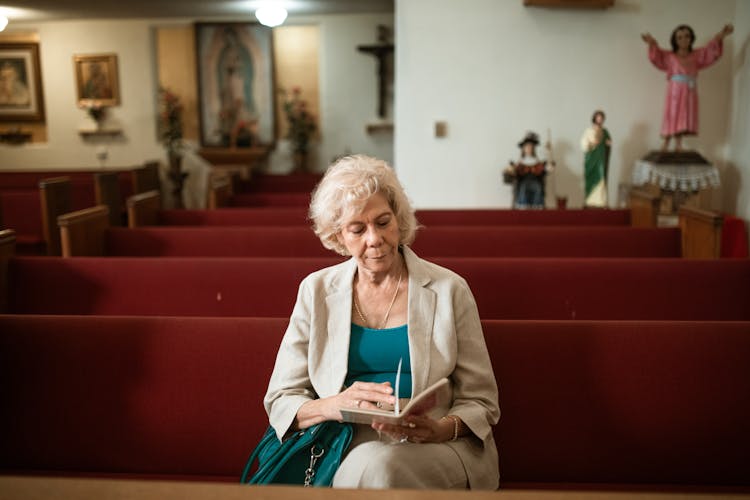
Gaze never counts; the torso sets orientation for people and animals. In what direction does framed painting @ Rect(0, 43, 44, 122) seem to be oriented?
toward the camera

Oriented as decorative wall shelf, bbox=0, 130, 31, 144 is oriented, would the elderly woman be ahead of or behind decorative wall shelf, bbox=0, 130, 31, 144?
ahead

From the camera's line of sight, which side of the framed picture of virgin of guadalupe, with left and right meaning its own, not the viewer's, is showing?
front

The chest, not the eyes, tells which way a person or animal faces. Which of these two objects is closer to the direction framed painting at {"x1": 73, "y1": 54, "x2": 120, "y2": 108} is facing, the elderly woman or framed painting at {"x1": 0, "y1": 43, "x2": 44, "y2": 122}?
the elderly woman

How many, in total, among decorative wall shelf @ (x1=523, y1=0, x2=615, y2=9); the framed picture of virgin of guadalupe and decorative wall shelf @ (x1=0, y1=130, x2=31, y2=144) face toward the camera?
3

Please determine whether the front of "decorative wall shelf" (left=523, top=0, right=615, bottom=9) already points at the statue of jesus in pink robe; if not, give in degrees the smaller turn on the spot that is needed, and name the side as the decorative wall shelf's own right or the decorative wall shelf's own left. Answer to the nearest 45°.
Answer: approximately 90° to the decorative wall shelf's own left

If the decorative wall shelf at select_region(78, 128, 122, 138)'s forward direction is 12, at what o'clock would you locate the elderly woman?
The elderly woman is roughly at 12 o'clock from the decorative wall shelf.

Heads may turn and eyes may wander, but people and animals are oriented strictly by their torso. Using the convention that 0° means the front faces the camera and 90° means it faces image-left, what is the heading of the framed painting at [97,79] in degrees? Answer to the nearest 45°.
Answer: approximately 0°

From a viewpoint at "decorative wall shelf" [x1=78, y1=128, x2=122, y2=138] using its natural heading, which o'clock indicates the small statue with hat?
The small statue with hat is roughly at 11 o'clock from the decorative wall shelf.

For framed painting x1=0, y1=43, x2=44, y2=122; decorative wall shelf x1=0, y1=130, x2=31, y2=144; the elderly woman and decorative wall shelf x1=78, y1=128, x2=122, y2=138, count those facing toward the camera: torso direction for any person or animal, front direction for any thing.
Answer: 4

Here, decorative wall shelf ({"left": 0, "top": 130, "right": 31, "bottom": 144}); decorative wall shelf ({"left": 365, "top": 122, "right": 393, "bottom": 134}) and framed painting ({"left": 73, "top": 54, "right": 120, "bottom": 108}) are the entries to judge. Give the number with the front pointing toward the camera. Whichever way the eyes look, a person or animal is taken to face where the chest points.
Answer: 3

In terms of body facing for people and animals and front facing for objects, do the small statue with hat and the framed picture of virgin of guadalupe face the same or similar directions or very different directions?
same or similar directions

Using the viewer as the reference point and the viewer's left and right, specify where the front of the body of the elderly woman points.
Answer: facing the viewer

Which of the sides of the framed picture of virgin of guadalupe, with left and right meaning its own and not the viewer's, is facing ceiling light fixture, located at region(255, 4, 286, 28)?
front

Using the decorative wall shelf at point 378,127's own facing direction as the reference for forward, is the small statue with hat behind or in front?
in front

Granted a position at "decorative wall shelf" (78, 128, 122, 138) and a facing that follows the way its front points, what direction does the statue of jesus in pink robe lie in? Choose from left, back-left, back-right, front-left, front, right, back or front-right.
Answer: front-left

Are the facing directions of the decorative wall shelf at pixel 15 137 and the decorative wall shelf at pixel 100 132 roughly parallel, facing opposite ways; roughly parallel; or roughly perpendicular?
roughly parallel

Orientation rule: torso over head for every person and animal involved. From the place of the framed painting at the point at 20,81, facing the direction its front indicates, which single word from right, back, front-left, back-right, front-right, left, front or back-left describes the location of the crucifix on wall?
front-left
